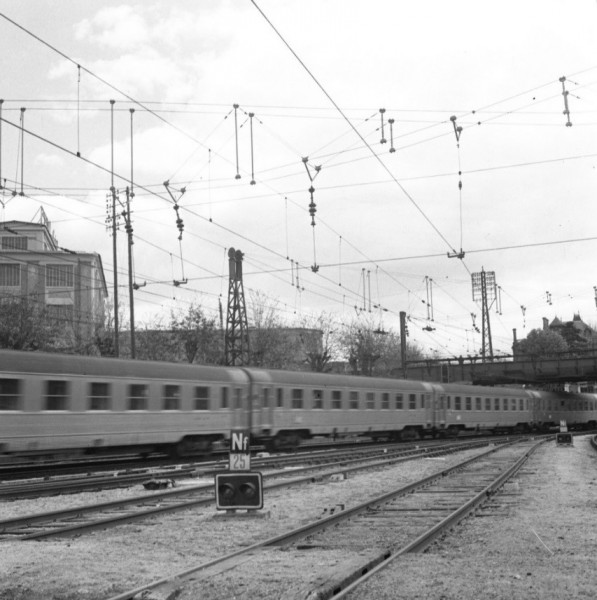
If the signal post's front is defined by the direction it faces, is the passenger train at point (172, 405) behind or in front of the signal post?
behind

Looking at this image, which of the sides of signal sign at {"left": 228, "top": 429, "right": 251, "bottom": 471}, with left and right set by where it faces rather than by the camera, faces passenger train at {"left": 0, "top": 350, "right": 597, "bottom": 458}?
back

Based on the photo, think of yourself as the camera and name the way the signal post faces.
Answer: facing the viewer

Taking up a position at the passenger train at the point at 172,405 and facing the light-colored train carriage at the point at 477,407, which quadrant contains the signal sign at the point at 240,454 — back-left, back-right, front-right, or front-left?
back-right

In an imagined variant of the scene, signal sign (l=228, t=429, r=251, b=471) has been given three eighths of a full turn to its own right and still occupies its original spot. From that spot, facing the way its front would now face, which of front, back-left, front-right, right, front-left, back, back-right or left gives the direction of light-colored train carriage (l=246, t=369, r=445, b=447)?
front-right

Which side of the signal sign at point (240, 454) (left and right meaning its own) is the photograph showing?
front

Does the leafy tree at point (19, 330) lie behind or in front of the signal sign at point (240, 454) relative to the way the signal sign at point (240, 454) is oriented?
behind

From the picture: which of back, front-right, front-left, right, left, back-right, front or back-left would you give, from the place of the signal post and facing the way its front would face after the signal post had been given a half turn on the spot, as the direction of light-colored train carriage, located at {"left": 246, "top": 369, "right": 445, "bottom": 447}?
front
